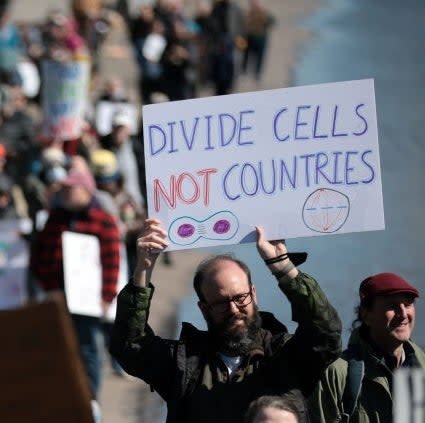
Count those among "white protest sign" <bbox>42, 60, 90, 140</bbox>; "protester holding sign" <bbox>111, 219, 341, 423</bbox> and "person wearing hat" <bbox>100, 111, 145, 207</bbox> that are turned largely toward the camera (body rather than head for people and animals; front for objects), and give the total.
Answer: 3

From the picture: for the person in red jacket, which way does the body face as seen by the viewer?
toward the camera

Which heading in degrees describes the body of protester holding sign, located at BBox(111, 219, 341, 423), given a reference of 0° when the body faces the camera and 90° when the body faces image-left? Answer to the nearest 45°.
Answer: approximately 0°

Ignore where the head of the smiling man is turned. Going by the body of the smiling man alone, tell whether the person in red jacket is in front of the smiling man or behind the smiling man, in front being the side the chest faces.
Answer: behind

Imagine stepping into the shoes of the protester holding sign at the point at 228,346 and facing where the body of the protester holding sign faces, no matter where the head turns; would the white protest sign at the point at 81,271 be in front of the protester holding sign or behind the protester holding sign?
behind

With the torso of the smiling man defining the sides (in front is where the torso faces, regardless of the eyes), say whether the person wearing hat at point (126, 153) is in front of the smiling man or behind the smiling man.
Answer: behind
